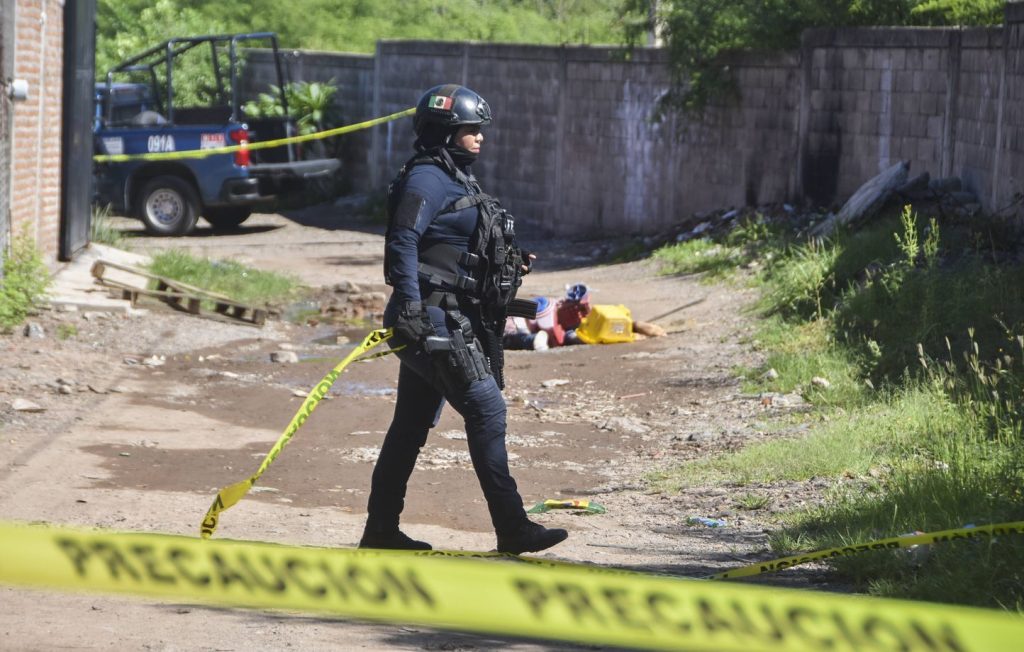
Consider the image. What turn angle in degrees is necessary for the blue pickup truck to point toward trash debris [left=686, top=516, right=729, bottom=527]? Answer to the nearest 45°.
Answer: approximately 135° to its left

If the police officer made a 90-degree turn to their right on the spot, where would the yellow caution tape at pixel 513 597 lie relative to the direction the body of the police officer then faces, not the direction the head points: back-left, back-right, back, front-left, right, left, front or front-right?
front

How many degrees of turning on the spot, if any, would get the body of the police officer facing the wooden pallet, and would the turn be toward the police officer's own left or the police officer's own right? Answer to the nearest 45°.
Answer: approximately 90° to the police officer's own left

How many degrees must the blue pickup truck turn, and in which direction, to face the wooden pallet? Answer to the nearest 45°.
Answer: approximately 135° to its left

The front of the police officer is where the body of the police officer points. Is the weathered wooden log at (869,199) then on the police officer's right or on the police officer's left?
on the police officer's left

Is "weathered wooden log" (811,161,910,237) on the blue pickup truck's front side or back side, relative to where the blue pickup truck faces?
on the back side

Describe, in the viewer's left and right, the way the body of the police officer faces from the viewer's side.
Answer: facing to the right of the viewer

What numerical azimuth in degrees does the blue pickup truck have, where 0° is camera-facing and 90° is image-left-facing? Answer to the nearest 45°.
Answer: approximately 135°

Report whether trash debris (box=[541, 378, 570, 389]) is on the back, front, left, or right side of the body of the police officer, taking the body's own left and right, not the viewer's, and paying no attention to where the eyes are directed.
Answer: left

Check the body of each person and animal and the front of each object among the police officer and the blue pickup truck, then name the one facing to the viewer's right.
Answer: the police officer

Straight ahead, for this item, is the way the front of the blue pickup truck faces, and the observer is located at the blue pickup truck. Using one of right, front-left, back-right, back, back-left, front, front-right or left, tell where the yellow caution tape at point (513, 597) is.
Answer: back-left

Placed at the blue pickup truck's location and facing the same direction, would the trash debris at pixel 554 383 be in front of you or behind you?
behind

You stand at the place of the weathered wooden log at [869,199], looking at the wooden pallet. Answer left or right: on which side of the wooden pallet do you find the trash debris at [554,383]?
left

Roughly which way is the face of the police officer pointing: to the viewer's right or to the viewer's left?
to the viewer's right

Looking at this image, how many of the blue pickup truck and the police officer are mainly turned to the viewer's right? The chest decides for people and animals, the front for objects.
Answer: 1
